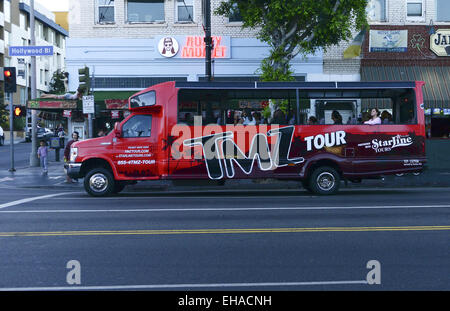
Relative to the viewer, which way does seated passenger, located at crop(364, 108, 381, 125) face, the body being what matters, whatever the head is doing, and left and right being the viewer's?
facing to the left of the viewer

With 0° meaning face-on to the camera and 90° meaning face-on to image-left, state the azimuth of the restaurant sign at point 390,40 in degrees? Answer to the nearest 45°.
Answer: approximately 0°

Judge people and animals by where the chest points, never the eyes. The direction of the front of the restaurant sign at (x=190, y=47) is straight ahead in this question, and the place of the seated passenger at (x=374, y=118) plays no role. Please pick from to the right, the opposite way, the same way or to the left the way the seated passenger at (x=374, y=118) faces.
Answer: to the right

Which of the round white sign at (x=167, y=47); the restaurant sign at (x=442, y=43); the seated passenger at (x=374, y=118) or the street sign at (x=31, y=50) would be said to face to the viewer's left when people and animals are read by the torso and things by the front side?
the seated passenger

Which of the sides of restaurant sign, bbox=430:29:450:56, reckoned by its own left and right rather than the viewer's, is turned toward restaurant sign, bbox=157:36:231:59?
right

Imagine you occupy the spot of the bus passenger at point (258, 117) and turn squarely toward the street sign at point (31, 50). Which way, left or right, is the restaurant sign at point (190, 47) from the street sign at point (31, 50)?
right

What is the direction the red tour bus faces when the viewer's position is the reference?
facing to the left of the viewer

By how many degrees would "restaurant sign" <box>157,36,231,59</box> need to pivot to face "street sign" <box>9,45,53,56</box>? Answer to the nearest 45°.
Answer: approximately 45° to its right

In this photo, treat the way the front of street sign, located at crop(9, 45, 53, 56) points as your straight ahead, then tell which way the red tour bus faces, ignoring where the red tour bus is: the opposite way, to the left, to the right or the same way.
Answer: to the right

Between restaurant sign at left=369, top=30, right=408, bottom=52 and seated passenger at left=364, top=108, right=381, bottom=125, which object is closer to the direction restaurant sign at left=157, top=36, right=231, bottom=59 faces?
the seated passenger

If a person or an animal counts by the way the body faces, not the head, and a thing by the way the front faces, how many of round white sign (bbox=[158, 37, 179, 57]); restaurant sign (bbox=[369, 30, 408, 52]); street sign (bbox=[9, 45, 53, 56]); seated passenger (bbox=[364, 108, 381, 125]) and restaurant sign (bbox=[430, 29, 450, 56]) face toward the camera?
4
